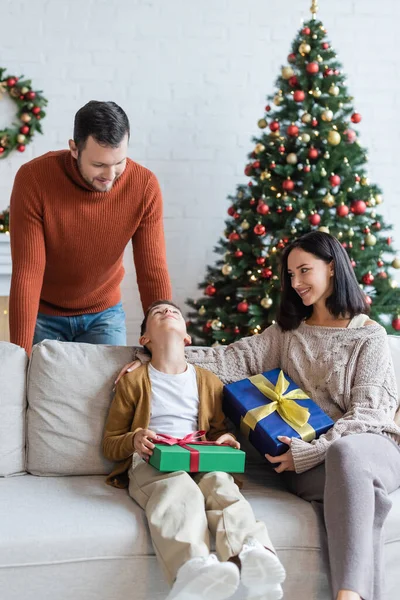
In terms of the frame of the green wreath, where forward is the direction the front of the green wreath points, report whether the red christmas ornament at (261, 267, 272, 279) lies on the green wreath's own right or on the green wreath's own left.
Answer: on the green wreath's own left

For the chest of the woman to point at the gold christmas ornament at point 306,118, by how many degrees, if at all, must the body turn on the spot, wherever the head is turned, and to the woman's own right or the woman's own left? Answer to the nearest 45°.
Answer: approximately 135° to the woman's own right

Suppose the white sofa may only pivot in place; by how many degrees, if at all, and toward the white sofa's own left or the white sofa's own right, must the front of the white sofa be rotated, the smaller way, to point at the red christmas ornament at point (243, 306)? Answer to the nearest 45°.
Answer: approximately 180°

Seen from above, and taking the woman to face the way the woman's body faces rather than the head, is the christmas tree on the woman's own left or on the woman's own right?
on the woman's own right

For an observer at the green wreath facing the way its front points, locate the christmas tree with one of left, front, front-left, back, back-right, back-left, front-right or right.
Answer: front-left

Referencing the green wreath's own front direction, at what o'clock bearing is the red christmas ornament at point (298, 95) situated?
The red christmas ornament is roughly at 10 o'clock from the green wreath.

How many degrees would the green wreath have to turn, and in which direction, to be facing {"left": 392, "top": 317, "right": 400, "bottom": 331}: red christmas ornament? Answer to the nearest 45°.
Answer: approximately 45° to its left

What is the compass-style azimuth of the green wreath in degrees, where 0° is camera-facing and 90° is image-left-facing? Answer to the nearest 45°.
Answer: approximately 0°

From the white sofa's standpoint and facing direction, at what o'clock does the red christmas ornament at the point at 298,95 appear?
The red christmas ornament is roughly at 7 o'clock from the white sofa.

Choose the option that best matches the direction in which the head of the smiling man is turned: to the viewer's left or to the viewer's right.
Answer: to the viewer's right

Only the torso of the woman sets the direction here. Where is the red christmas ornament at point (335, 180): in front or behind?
behind
